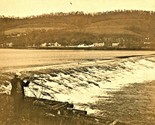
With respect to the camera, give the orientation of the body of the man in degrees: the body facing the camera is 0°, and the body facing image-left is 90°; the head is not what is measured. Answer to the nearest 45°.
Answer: approximately 225°
